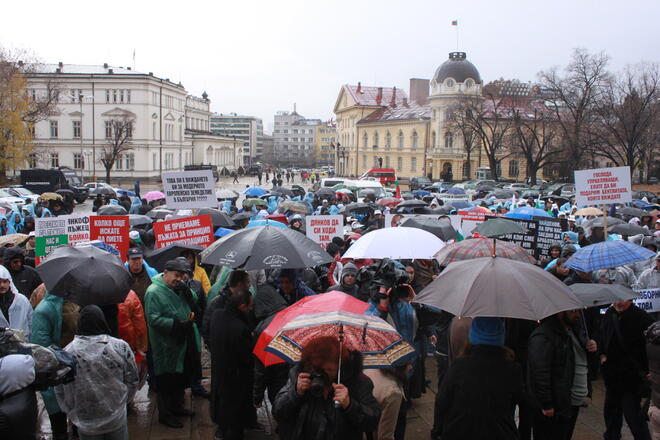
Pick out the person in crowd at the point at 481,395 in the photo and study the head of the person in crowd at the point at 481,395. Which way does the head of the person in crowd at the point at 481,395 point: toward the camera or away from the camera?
away from the camera

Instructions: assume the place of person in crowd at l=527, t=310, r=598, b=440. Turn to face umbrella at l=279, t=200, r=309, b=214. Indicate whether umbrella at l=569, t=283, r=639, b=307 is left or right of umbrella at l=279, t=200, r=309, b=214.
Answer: right

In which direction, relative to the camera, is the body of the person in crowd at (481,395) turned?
away from the camera

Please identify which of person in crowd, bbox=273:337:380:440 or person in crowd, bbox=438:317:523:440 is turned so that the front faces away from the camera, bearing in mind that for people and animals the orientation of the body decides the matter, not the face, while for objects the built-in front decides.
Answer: person in crowd, bbox=438:317:523:440

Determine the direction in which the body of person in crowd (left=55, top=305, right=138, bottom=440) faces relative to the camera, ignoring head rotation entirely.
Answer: away from the camera

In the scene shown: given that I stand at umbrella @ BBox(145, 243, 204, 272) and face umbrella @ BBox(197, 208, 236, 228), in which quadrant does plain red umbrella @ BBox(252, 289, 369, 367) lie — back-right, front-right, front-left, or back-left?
back-right

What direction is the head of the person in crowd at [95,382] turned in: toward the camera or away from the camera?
away from the camera

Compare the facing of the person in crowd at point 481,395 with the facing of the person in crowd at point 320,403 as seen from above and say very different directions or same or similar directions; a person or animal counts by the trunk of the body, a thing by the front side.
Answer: very different directions

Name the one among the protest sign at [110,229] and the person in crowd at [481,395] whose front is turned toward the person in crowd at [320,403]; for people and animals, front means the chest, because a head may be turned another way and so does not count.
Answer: the protest sign

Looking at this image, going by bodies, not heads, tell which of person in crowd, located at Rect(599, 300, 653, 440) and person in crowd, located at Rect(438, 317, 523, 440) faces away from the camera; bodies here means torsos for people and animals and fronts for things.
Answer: person in crowd, located at Rect(438, 317, 523, 440)
